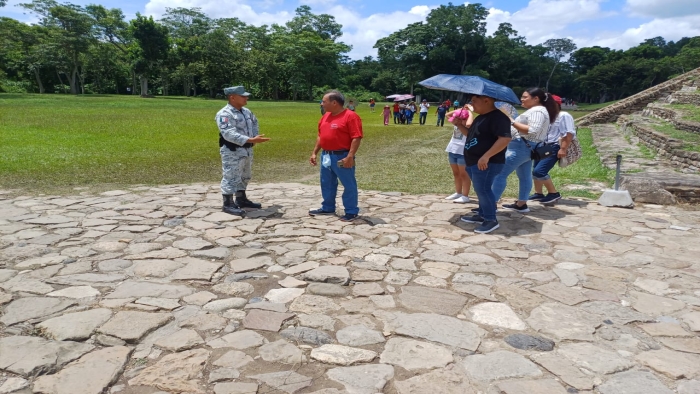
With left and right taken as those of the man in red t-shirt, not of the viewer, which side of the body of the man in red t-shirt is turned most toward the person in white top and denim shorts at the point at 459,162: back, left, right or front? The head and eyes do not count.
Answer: back

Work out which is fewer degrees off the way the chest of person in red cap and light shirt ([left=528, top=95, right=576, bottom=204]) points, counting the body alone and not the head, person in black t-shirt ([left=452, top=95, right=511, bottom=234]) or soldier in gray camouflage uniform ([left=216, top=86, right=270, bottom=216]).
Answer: the soldier in gray camouflage uniform

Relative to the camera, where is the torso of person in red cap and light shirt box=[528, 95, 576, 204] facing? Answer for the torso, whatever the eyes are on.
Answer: to the viewer's left

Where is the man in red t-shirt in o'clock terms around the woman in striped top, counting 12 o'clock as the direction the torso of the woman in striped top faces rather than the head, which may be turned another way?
The man in red t-shirt is roughly at 11 o'clock from the woman in striped top.

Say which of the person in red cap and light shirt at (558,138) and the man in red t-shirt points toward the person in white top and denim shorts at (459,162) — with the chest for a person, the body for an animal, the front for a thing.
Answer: the person in red cap and light shirt at (558,138)

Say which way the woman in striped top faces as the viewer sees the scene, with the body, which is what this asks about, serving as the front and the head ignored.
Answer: to the viewer's left

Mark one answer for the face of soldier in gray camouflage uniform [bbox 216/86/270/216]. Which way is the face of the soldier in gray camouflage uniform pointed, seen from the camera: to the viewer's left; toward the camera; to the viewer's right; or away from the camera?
to the viewer's right

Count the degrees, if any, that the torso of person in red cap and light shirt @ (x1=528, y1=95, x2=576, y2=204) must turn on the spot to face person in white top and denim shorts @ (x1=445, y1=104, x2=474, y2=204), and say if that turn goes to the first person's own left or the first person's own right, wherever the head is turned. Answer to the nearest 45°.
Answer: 0° — they already face them

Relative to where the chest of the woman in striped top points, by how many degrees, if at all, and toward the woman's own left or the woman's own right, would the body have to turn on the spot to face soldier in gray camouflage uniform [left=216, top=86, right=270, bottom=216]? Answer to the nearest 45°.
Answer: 0° — they already face them

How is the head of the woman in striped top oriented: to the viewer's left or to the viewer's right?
to the viewer's left
